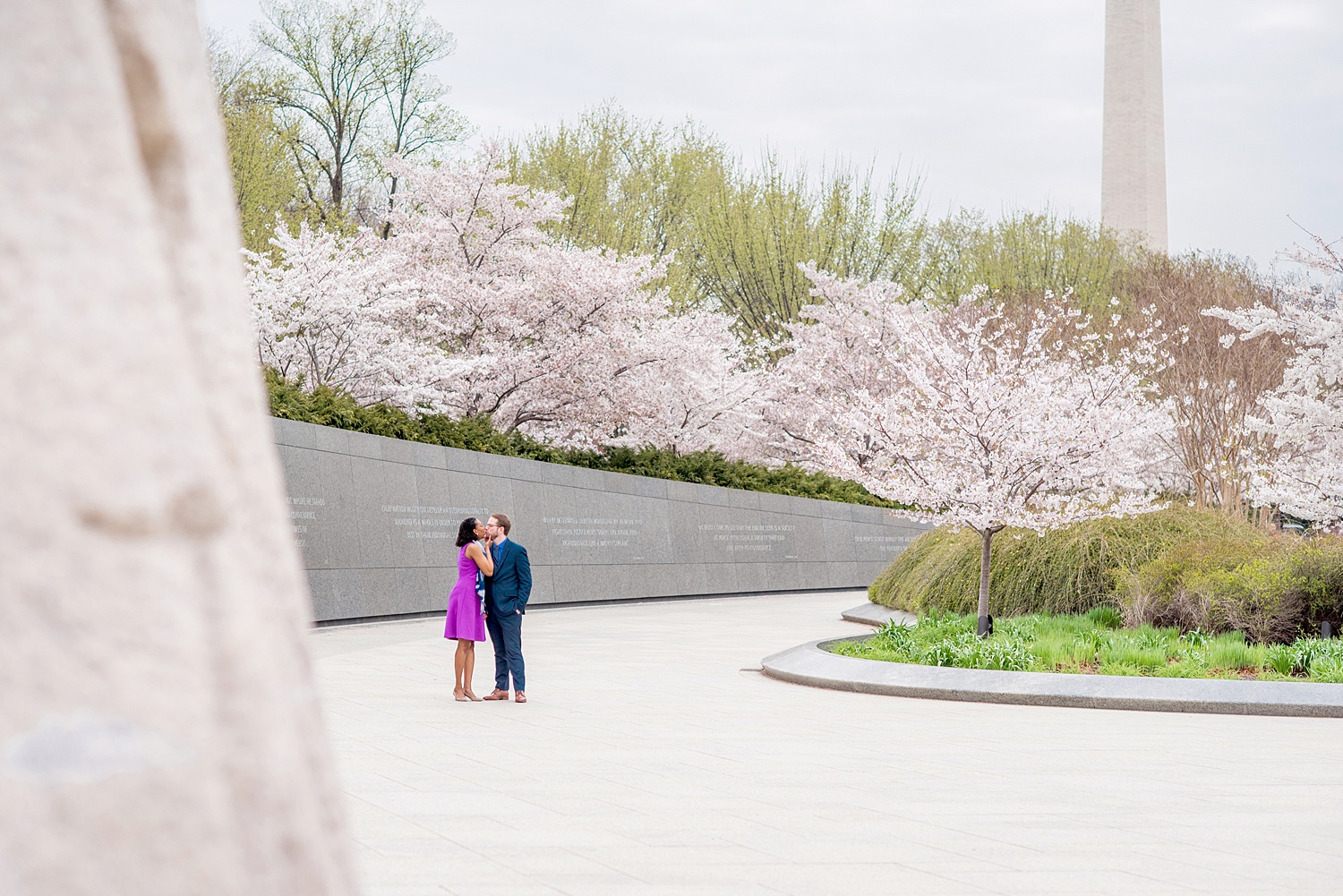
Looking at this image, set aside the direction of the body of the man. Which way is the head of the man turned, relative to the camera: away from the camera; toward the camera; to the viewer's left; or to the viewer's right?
to the viewer's left

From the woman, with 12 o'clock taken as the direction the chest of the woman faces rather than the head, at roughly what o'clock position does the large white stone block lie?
The large white stone block is roughly at 3 o'clock from the woman.

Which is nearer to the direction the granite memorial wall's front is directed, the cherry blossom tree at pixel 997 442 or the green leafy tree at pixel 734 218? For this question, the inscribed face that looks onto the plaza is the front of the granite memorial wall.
the cherry blossom tree

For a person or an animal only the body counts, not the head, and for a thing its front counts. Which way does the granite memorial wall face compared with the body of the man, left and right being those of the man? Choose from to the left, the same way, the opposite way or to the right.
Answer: to the left

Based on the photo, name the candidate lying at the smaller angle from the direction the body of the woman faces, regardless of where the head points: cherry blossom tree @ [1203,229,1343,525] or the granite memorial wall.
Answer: the cherry blossom tree

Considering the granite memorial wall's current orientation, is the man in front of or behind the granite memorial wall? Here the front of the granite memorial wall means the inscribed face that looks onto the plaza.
in front

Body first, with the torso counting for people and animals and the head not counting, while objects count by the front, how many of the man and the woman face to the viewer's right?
1

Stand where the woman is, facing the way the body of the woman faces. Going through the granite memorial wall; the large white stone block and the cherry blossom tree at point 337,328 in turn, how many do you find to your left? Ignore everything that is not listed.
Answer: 2

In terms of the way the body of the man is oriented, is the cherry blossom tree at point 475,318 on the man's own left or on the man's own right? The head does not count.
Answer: on the man's own right

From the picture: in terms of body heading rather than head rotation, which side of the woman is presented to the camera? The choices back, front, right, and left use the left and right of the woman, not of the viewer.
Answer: right

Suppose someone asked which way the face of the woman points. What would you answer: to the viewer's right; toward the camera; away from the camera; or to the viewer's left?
to the viewer's right

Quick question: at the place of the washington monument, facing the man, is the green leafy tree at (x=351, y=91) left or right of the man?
right

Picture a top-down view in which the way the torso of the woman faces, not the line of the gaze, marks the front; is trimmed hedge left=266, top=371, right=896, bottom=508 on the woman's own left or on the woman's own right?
on the woman's own left
